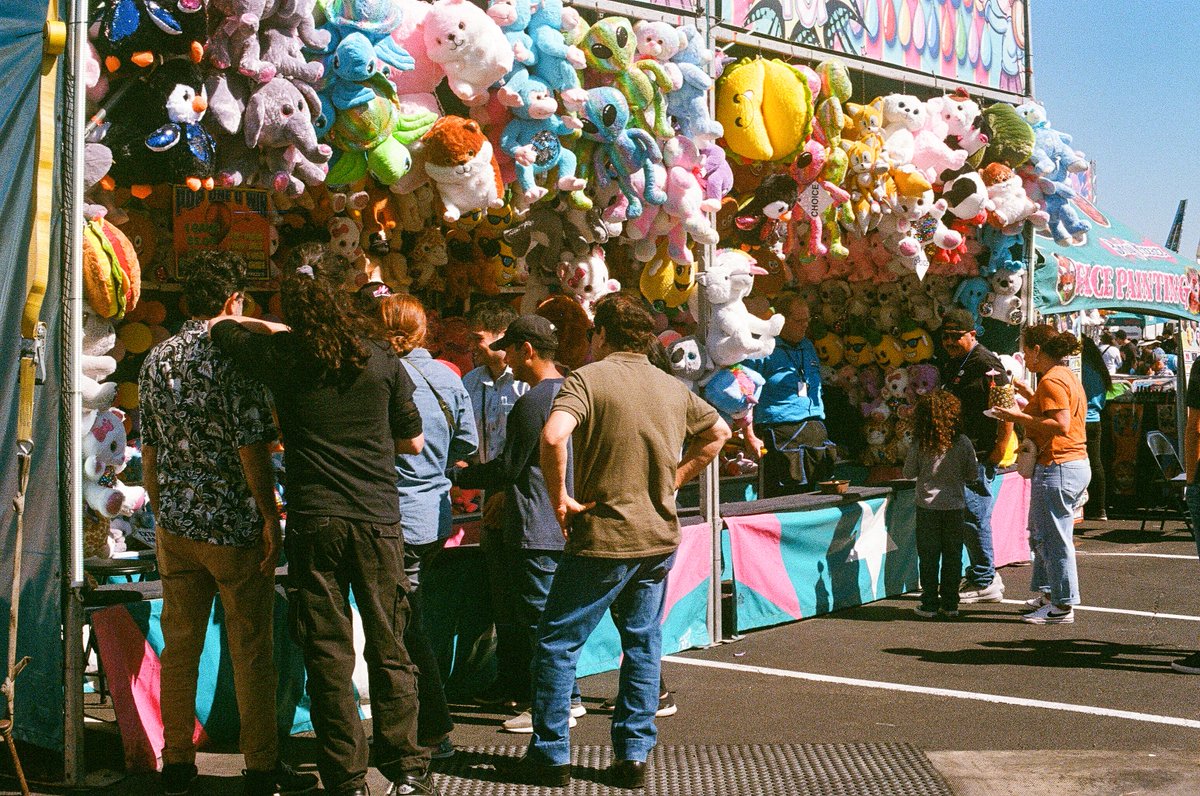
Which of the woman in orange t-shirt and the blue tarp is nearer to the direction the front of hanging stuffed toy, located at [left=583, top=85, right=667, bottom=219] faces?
the blue tarp

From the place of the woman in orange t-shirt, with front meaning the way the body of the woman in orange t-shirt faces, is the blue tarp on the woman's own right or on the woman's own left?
on the woman's own left

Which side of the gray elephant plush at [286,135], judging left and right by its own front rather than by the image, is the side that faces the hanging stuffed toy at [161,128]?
right

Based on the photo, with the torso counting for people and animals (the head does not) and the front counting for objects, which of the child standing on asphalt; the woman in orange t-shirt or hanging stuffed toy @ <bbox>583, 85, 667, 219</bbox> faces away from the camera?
the child standing on asphalt

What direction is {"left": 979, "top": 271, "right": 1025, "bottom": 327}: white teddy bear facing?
toward the camera

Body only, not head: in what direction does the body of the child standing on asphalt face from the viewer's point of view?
away from the camera

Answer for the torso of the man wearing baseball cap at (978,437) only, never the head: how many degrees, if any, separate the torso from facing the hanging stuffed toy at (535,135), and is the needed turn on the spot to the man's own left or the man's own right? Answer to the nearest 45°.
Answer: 0° — they already face it
